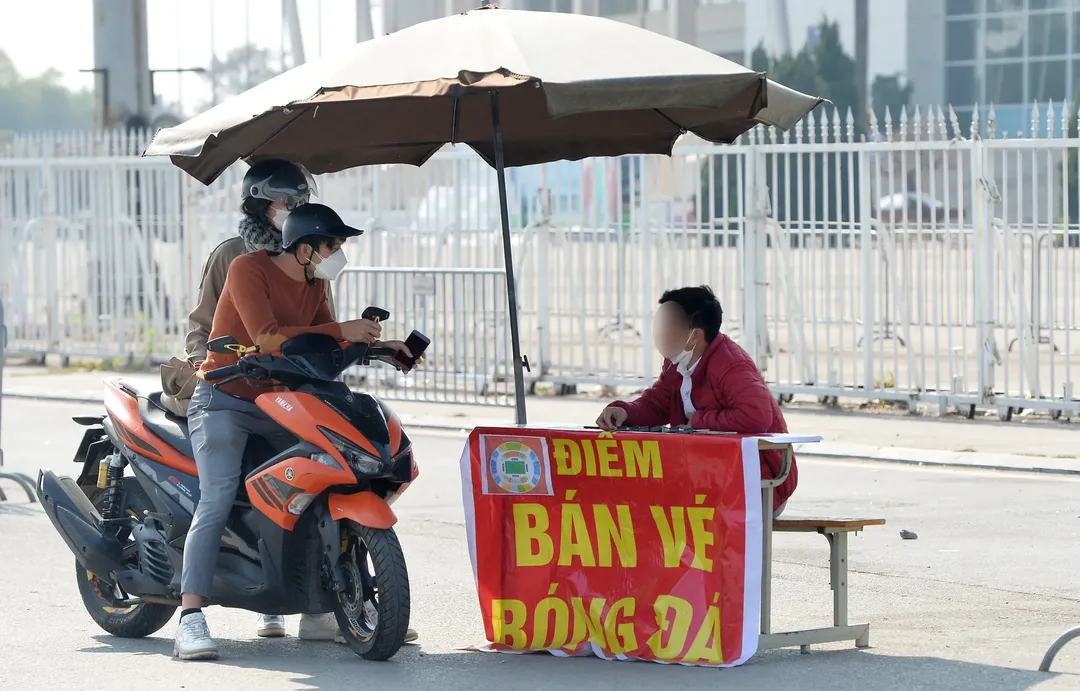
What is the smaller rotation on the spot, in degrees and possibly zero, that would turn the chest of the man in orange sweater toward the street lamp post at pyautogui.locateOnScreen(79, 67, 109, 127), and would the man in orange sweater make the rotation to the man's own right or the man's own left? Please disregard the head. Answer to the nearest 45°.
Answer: approximately 135° to the man's own left

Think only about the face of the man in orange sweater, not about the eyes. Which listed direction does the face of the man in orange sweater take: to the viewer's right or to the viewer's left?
to the viewer's right

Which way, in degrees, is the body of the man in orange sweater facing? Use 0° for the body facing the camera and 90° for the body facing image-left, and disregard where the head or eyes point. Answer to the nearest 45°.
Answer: approximately 315°

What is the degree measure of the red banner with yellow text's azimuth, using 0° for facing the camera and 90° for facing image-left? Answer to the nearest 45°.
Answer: approximately 0°

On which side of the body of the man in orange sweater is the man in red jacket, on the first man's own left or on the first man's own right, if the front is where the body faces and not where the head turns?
on the first man's own left
